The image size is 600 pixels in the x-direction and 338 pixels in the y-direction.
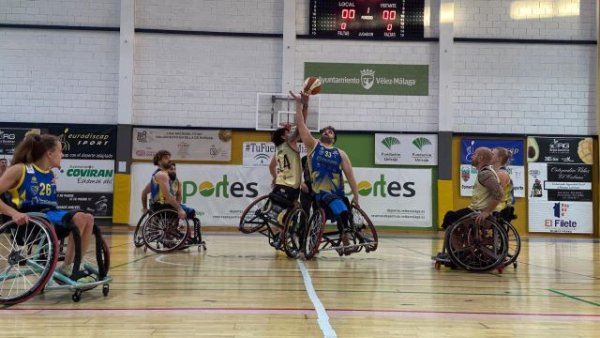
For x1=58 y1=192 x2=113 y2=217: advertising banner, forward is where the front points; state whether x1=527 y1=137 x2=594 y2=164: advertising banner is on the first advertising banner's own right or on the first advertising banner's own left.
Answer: on the first advertising banner's own left

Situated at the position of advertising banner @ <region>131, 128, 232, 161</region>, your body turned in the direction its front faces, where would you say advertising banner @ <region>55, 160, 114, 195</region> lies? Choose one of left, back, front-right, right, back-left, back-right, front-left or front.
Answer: right

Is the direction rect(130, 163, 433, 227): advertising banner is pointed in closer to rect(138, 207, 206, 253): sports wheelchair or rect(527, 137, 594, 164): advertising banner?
the sports wheelchair

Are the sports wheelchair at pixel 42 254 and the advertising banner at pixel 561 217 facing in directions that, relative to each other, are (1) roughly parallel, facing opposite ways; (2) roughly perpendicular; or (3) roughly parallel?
roughly perpendicular

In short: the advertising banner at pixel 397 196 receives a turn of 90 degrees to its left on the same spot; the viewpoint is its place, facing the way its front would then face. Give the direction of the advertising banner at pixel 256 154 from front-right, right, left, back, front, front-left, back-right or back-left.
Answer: back

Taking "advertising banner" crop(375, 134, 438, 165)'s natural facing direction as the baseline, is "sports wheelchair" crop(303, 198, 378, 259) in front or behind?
in front

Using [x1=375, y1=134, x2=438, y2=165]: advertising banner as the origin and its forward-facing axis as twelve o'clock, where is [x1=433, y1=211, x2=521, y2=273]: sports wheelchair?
The sports wheelchair is roughly at 12 o'clock from the advertising banner.

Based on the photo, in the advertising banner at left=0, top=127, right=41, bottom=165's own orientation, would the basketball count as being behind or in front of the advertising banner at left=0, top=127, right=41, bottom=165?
in front

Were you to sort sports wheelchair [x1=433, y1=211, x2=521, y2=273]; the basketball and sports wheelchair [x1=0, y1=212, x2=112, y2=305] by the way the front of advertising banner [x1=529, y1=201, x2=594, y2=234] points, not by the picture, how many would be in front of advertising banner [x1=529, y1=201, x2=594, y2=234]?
3

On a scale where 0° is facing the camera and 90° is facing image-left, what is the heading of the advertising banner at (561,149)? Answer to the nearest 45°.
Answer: approximately 0°

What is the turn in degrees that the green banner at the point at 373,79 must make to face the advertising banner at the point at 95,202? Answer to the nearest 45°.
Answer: approximately 90° to its right

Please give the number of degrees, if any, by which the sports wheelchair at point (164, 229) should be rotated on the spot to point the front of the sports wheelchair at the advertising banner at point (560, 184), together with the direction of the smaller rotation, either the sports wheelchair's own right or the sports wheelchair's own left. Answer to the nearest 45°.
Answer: approximately 45° to the sports wheelchair's own left
